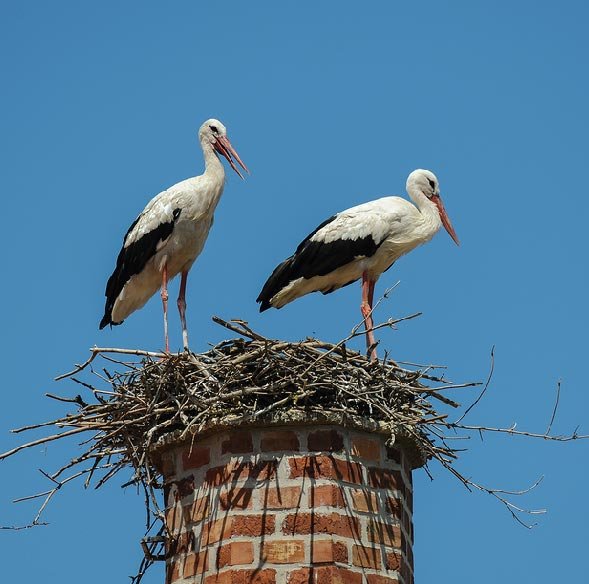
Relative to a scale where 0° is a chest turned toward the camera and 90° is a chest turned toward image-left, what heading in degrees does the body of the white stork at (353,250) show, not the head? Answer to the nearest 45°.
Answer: approximately 270°

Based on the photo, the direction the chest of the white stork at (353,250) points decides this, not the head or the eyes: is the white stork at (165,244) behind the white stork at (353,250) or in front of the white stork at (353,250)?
behind
